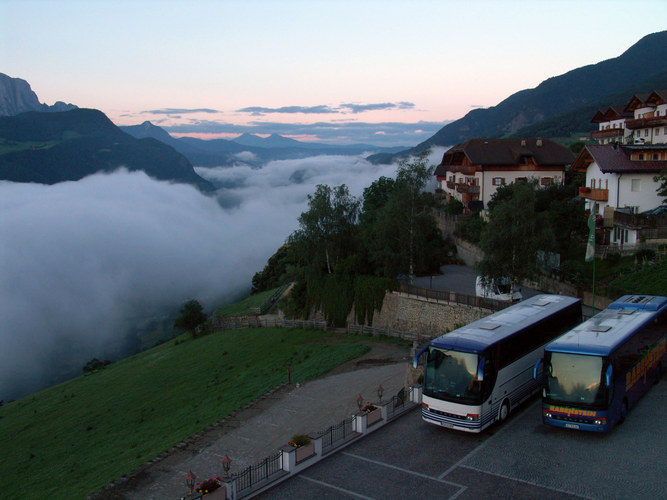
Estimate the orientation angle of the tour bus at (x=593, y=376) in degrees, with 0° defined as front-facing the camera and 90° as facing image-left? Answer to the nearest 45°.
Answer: approximately 45°

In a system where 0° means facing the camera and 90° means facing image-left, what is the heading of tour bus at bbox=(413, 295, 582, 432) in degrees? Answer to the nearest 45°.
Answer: approximately 45°

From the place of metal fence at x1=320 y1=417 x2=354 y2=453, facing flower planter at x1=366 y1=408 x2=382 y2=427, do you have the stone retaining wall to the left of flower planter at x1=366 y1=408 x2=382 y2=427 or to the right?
left

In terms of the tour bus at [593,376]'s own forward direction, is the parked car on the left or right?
on its right

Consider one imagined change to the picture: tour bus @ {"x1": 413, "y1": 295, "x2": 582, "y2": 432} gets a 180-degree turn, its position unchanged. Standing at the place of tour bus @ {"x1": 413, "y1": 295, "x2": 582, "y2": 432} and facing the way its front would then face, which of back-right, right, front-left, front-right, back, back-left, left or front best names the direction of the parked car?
front-left

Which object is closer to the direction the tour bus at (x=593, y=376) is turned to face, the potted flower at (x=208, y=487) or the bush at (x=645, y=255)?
the potted flower

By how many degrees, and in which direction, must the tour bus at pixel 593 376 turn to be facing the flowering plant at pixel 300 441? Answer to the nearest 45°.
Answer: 0° — it already faces it

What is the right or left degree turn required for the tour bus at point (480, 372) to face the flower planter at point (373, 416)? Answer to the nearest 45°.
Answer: approximately 45° to its right

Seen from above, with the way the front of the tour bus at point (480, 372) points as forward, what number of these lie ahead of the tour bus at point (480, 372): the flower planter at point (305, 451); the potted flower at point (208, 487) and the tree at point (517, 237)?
2

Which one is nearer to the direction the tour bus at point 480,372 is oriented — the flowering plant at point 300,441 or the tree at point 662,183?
the flowering plant

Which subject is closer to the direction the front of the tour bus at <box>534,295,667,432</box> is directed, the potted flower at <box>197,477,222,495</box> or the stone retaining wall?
the potted flower

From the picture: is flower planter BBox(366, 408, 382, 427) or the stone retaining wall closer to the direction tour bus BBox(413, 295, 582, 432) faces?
the flower planter

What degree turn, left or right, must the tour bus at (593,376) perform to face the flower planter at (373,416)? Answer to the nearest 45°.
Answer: approximately 45° to its right
